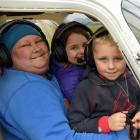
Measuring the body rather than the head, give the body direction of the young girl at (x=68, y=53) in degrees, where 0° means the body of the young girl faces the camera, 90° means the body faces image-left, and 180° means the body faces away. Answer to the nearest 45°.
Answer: approximately 315°

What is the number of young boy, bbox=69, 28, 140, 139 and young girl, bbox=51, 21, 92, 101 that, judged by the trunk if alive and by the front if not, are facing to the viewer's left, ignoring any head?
0

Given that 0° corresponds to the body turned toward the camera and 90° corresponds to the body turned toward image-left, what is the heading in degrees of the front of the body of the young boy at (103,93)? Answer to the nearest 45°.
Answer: approximately 315°

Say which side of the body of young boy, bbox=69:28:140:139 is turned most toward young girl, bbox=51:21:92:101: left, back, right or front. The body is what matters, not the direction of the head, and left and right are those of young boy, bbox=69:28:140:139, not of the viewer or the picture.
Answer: back

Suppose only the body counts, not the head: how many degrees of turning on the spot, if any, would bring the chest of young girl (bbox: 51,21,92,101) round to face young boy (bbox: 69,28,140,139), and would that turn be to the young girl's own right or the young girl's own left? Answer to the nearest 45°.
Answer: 0° — they already face them
